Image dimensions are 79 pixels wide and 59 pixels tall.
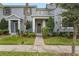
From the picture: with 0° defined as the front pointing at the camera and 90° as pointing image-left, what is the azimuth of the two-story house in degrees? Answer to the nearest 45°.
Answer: approximately 0°
